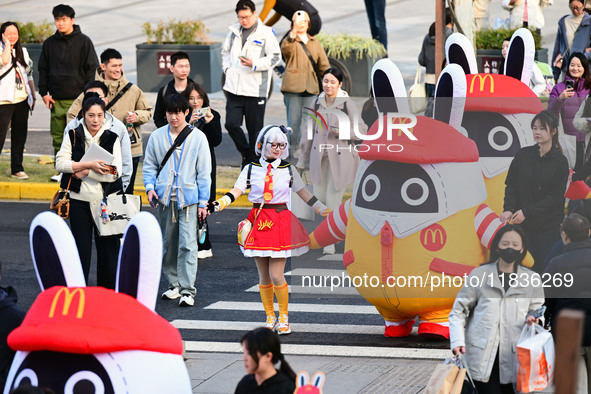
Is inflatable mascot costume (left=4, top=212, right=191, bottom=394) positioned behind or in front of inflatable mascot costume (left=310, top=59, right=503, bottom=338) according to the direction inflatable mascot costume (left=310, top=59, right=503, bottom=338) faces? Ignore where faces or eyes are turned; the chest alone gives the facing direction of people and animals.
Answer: in front

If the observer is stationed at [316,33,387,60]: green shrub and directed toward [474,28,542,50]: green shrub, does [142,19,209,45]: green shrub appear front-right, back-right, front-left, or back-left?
back-left

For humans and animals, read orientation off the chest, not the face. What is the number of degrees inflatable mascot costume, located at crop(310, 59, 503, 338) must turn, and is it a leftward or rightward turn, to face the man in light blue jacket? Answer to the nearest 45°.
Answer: approximately 90° to its right

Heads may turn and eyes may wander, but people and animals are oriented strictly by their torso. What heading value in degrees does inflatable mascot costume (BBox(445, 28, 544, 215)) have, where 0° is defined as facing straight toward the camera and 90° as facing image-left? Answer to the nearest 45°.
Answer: approximately 45°

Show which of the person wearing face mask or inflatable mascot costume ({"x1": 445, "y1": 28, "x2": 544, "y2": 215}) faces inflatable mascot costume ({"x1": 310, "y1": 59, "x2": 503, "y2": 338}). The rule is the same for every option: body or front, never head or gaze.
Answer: inflatable mascot costume ({"x1": 445, "y1": 28, "x2": 544, "y2": 215})

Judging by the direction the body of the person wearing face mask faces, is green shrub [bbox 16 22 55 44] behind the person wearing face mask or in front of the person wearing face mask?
behind

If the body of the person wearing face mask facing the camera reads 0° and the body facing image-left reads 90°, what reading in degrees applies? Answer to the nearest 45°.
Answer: approximately 0°

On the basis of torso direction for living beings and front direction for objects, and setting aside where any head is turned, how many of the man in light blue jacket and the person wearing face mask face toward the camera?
2

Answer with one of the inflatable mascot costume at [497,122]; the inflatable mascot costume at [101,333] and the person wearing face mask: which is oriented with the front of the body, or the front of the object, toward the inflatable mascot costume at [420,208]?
the inflatable mascot costume at [497,122]

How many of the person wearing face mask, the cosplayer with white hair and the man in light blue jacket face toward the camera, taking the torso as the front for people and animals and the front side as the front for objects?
3

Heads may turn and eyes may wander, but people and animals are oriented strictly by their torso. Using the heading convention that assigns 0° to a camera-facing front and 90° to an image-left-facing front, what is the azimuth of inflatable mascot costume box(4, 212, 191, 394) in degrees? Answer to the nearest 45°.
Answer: approximately 45°

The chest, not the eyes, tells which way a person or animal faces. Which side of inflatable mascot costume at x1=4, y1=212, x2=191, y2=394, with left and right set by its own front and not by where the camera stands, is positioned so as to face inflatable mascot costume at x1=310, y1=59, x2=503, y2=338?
back
